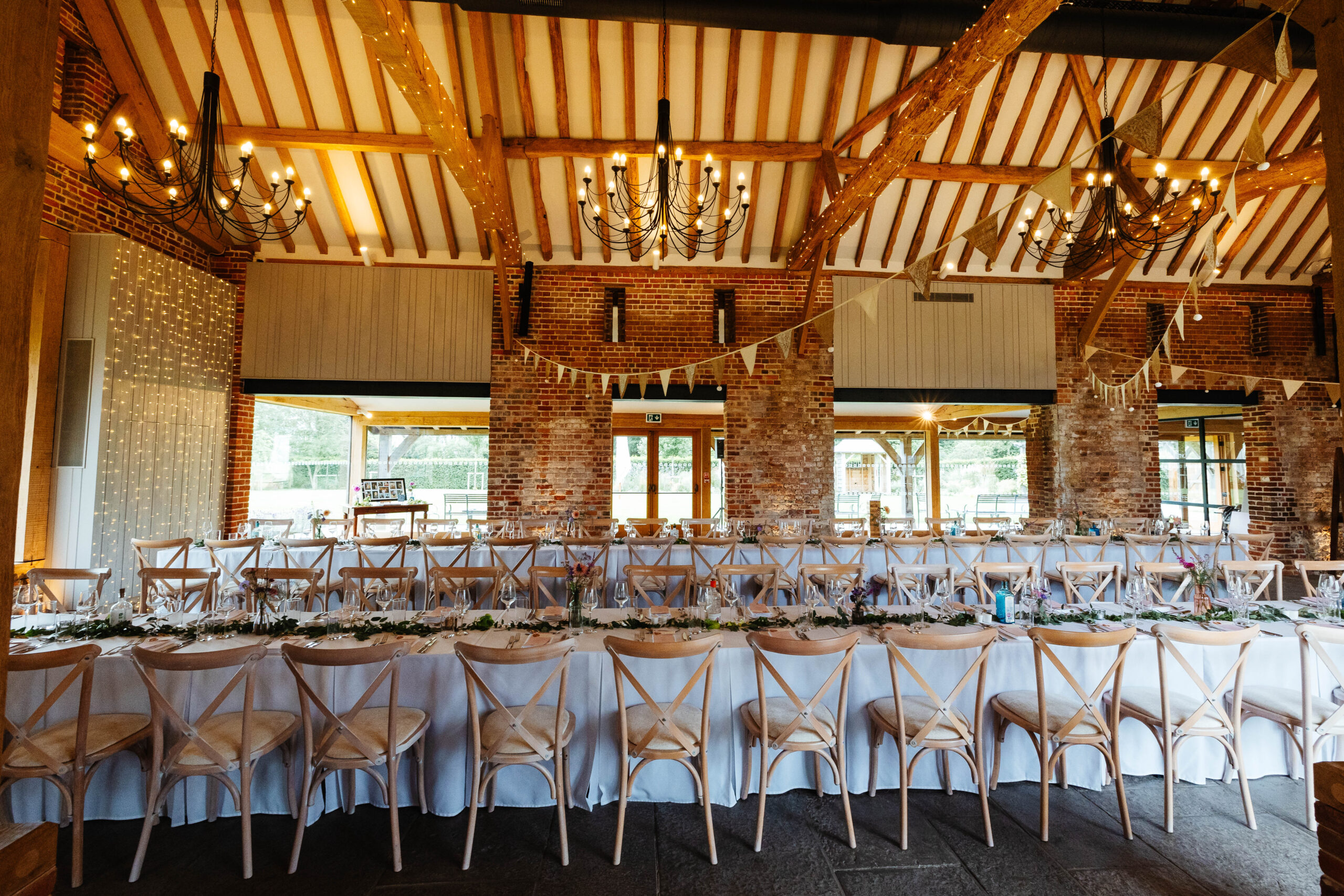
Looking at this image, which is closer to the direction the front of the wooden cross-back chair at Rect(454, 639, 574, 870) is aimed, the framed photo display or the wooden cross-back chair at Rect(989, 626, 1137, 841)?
the framed photo display

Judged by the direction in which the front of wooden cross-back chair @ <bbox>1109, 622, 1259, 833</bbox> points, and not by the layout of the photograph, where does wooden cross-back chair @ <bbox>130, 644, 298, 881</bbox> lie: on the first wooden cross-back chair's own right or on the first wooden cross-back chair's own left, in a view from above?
on the first wooden cross-back chair's own left

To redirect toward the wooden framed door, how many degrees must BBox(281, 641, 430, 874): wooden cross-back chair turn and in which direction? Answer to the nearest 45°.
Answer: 0° — it already faces it

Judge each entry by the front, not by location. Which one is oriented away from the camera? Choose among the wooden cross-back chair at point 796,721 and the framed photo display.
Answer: the wooden cross-back chair

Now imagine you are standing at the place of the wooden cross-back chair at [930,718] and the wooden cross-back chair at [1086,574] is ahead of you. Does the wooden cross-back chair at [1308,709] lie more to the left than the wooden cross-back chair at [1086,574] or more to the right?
right

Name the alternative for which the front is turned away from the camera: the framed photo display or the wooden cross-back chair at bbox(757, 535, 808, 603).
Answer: the wooden cross-back chair

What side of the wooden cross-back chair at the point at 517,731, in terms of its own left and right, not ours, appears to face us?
back

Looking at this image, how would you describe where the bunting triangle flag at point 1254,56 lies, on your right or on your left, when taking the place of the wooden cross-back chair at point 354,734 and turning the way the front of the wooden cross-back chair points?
on your right

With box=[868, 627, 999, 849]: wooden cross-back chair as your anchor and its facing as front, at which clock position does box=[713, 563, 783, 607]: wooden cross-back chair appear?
box=[713, 563, 783, 607]: wooden cross-back chair is roughly at 12 o'clock from box=[868, 627, 999, 849]: wooden cross-back chair.

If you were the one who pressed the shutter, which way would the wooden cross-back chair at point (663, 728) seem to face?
facing away from the viewer

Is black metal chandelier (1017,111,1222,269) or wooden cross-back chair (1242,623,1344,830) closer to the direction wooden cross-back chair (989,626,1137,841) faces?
the black metal chandelier

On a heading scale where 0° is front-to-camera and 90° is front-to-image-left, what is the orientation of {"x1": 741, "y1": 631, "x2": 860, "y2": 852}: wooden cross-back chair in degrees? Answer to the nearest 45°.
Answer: approximately 180°

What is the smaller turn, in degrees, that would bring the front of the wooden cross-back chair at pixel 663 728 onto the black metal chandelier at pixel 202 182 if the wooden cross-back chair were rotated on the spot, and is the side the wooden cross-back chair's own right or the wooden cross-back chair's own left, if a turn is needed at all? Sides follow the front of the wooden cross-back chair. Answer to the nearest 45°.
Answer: approximately 45° to the wooden cross-back chair's own left

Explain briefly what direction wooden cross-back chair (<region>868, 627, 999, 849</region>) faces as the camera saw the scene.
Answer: facing away from the viewer and to the left of the viewer
